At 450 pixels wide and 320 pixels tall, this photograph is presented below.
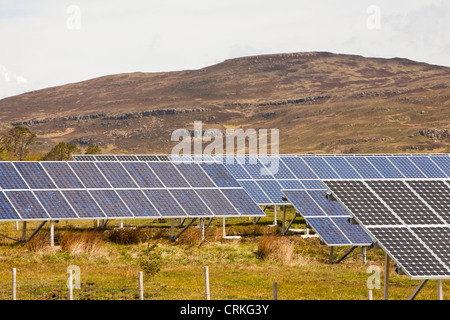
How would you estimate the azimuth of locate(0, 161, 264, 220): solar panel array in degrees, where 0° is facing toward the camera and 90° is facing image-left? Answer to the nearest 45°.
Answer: approximately 315°

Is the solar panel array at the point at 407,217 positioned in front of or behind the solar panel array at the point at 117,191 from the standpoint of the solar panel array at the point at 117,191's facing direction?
in front

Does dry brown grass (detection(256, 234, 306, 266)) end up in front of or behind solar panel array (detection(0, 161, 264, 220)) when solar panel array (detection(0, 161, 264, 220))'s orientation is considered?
in front

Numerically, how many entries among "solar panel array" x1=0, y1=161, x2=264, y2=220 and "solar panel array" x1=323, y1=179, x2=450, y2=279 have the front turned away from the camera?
0

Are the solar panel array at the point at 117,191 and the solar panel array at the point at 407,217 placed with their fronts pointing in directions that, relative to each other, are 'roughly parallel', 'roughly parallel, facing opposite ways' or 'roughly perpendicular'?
roughly parallel

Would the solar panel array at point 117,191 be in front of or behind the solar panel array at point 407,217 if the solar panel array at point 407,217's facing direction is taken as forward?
behind
